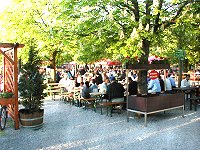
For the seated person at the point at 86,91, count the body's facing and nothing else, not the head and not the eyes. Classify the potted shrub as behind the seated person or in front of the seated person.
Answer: behind

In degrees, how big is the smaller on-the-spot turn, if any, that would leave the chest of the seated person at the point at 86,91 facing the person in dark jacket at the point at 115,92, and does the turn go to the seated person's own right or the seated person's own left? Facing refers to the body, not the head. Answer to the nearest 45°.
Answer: approximately 90° to the seated person's own right

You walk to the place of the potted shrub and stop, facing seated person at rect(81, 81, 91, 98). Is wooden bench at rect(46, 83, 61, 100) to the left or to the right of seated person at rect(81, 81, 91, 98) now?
left

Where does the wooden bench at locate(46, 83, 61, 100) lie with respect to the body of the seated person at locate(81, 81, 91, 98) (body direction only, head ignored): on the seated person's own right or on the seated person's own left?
on the seated person's own left

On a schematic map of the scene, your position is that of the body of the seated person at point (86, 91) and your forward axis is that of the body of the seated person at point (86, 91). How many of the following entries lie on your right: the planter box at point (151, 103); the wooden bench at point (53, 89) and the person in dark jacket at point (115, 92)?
2

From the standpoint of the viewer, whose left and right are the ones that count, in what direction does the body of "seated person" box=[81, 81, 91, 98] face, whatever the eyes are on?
facing away from the viewer and to the right of the viewer

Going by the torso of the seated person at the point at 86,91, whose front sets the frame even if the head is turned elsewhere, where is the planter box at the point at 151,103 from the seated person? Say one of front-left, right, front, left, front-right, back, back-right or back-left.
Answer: right
